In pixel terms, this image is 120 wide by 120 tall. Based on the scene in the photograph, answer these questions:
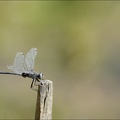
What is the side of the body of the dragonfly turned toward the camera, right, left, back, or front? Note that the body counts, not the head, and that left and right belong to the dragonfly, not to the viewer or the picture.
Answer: right

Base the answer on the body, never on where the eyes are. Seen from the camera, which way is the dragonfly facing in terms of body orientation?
to the viewer's right
